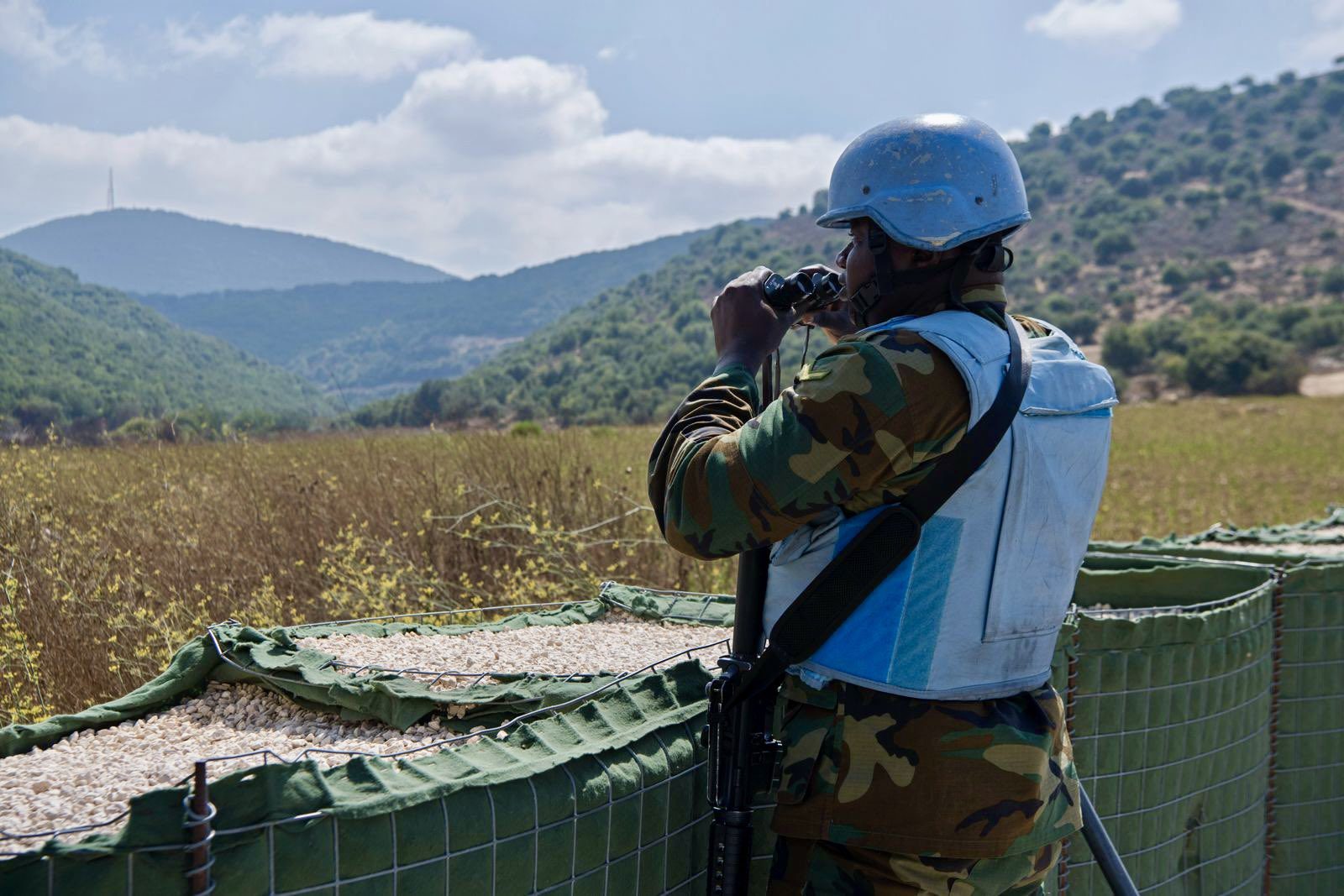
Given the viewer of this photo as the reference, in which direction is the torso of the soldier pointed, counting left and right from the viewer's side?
facing away from the viewer and to the left of the viewer

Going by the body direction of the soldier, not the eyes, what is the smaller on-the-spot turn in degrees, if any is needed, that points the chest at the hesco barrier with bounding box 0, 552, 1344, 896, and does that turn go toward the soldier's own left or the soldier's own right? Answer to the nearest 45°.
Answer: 0° — they already face it

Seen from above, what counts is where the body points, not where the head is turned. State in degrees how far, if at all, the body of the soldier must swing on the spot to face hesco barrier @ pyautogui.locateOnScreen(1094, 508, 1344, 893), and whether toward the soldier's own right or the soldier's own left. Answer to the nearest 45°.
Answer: approximately 90° to the soldier's own right

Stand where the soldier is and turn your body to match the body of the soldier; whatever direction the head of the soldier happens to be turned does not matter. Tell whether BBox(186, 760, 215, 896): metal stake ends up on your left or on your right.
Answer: on your left

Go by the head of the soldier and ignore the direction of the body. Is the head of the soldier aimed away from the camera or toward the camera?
away from the camera
